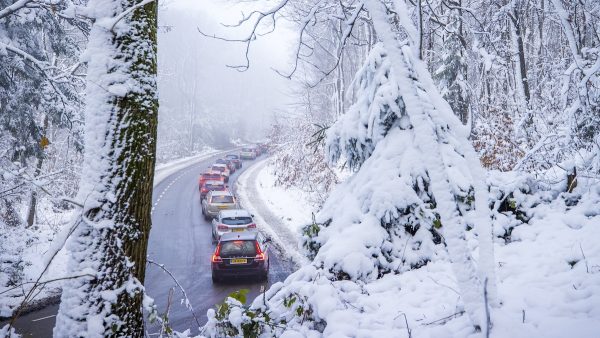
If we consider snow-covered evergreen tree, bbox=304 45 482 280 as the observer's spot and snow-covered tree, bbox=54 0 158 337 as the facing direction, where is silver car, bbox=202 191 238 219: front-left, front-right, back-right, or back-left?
back-right

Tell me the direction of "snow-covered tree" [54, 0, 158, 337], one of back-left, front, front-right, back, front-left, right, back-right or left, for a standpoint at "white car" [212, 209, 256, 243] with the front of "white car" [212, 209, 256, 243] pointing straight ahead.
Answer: back

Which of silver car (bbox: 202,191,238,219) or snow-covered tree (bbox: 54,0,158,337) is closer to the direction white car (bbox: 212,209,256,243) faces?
the silver car

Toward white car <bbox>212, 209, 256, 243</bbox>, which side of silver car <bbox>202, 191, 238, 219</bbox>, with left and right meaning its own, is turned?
back

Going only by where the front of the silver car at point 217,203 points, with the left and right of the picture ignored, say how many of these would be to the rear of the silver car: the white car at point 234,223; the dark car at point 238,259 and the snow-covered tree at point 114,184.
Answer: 3

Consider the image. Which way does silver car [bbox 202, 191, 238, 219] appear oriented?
away from the camera

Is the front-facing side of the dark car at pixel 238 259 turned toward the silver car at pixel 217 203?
yes

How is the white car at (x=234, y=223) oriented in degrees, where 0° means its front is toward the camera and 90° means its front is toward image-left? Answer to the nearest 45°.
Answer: approximately 180°

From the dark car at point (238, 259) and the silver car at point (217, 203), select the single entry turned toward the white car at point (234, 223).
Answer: the dark car

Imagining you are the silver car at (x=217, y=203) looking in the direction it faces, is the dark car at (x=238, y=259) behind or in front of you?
behind

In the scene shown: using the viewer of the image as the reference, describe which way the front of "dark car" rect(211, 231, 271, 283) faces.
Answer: facing away from the viewer
